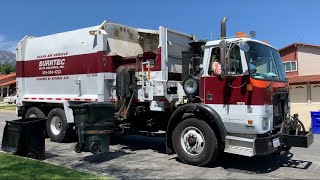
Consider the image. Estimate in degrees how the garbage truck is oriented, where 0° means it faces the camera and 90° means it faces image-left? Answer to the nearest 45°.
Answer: approximately 315°
